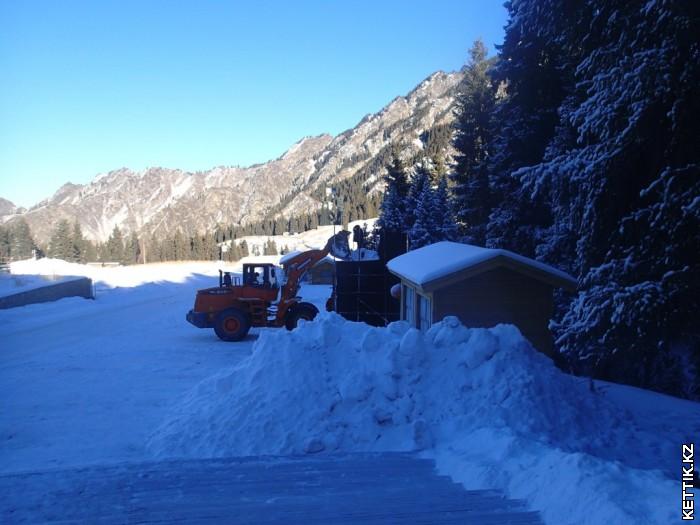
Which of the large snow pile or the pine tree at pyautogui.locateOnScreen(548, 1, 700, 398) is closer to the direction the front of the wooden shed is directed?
the large snow pile

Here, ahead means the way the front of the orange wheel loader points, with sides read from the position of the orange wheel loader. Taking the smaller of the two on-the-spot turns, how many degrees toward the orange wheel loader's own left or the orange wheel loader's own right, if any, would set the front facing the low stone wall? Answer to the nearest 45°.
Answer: approximately 135° to the orange wheel loader's own left

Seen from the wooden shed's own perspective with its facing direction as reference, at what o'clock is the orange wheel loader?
The orange wheel loader is roughly at 1 o'clock from the wooden shed.

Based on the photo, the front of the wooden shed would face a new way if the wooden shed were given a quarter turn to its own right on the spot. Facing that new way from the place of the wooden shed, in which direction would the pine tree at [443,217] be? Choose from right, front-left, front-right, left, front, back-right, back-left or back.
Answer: front

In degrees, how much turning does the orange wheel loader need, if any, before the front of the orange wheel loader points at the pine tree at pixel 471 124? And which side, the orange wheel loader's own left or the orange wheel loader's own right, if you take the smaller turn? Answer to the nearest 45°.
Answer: approximately 45° to the orange wheel loader's own left

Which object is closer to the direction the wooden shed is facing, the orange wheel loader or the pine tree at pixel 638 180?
the orange wheel loader

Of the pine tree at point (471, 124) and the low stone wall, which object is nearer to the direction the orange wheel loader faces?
the pine tree

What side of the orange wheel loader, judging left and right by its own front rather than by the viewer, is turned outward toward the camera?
right

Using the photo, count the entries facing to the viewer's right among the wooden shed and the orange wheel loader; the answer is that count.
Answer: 1

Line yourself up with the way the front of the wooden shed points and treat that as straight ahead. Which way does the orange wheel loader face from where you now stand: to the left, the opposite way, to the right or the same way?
the opposite way

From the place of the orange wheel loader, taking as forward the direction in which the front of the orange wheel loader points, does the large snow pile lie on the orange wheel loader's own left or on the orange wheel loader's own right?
on the orange wheel loader's own right

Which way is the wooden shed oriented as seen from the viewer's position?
to the viewer's left
